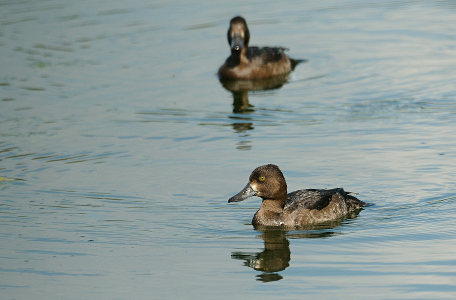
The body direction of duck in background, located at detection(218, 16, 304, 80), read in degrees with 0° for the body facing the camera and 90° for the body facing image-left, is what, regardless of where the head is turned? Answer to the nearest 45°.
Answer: approximately 45°
